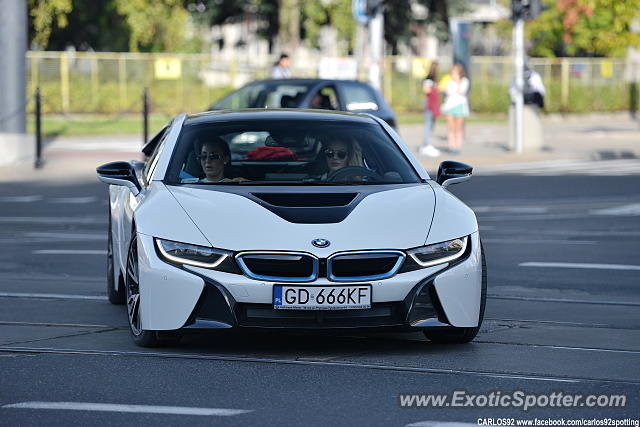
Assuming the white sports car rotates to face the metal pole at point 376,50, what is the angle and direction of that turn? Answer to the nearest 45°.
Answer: approximately 180°

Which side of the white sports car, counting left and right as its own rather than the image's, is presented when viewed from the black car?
back

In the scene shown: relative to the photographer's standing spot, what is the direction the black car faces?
facing to the left of the viewer

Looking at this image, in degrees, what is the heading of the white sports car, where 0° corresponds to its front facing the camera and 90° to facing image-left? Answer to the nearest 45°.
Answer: approximately 0°

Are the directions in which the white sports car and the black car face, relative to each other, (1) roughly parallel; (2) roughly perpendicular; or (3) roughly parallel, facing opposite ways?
roughly perpendicular

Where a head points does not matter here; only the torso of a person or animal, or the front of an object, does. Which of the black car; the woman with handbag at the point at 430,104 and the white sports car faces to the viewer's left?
the black car

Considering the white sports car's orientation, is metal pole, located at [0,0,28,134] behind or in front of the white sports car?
behind

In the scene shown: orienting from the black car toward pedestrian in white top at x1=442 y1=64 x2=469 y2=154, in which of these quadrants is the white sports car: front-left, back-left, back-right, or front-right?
back-right

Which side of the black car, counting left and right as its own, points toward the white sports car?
left
